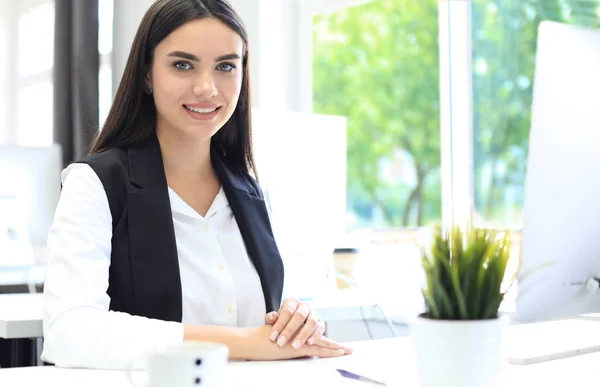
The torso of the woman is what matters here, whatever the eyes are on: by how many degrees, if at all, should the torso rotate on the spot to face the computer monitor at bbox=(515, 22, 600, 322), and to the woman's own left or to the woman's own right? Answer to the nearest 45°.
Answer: approximately 45° to the woman's own left

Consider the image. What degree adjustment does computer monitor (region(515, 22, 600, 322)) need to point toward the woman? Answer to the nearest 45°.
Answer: approximately 45° to its left

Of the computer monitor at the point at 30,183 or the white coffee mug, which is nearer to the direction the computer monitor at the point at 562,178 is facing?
the computer monitor

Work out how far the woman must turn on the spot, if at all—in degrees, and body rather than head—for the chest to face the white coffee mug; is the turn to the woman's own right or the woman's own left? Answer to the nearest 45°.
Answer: approximately 45° to the woman's own right

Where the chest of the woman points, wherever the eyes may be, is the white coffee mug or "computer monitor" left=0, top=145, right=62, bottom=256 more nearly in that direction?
the white coffee mug

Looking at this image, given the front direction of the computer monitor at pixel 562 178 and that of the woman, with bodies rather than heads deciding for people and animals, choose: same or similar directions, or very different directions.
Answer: very different directions

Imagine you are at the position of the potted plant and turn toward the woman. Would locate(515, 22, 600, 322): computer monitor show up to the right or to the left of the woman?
right

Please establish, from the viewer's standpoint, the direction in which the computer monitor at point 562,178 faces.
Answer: facing away from the viewer and to the left of the viewer

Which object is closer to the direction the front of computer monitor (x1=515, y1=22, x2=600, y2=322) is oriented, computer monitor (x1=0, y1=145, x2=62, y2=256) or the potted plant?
the computer monitor

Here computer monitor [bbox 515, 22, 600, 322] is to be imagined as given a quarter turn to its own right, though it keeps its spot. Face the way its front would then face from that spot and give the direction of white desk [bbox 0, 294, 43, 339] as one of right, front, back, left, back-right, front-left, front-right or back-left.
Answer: back-left

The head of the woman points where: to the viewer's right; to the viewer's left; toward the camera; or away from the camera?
toward the camera

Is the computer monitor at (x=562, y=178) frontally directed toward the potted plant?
no

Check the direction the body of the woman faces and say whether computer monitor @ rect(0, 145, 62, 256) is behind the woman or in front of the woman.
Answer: behind

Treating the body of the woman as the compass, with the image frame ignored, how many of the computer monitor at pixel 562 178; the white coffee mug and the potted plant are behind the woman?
0

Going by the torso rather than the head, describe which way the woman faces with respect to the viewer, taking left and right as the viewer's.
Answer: facing the viewer and to the right of the viewer

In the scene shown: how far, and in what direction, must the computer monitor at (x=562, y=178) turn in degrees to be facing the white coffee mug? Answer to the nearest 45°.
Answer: approximately 135° to its left

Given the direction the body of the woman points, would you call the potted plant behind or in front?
in front
